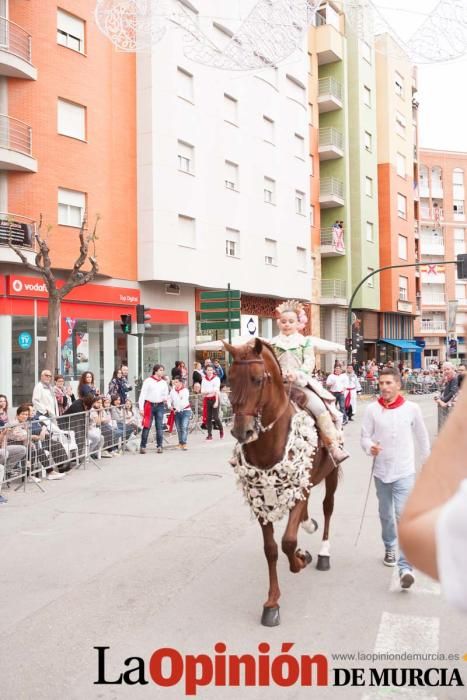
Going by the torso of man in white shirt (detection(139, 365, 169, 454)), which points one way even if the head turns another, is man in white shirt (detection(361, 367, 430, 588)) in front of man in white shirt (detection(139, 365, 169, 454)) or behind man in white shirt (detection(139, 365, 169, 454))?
in front

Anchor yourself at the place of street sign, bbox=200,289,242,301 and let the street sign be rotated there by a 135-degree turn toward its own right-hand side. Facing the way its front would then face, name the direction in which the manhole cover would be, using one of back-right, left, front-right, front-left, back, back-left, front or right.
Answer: back-left

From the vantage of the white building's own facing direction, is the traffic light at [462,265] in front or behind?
in front

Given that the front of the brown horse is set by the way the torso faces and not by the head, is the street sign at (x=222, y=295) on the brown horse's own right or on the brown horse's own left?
on the brown horse's own right

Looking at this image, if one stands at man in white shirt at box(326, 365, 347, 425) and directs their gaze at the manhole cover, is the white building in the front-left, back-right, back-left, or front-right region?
back-right

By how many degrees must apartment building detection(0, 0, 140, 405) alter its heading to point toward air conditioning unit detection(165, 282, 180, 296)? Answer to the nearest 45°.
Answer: approximately 90° to its left

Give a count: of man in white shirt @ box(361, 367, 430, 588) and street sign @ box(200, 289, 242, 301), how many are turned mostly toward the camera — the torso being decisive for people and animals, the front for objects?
2

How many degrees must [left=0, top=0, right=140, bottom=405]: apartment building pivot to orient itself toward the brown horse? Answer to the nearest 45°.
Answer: approximately 45° to its right

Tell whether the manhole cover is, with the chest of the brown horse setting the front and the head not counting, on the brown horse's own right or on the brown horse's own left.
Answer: on the brown horse's own right
